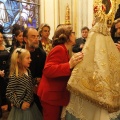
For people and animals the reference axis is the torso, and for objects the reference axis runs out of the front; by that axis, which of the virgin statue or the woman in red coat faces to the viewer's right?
the woman in red coat

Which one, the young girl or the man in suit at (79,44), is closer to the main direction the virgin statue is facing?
the young girl

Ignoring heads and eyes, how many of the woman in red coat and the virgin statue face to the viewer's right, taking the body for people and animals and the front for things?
1

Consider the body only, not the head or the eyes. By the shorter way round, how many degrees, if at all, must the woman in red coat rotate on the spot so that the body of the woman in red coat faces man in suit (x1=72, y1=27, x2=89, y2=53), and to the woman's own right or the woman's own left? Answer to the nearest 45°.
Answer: approximately 90° to the woman's own left

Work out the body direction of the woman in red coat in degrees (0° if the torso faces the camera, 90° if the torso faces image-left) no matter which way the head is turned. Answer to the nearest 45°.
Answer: approximately 270°
